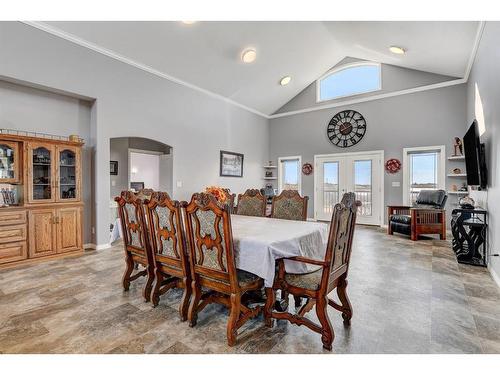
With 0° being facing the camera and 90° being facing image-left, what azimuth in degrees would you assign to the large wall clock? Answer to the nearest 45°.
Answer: approximately 0°

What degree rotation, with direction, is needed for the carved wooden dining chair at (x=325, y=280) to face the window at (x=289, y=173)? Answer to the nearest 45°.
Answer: approximately 45° to its right

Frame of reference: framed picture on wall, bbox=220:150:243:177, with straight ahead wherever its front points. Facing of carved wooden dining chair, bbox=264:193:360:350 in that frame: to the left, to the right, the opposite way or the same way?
the opposite way

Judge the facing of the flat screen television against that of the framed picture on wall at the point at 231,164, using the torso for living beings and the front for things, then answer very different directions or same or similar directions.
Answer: very different directions

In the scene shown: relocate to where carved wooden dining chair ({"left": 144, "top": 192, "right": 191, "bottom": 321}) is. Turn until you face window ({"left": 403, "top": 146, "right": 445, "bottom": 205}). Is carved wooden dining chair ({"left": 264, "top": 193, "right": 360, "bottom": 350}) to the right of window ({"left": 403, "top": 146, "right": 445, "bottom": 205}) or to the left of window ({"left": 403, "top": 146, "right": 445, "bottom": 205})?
right

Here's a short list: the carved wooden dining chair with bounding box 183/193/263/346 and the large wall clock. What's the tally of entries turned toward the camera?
1

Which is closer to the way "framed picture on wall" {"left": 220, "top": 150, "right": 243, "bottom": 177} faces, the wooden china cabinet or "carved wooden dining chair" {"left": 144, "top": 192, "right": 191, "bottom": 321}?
the carved wooden dining chair

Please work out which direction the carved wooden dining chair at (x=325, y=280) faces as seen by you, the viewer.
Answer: facing away from the viewer and to the left of the viewer

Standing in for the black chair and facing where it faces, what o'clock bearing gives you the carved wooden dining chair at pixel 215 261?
The carved wooden dining chair is roughly at 11 o'clock from the black chair.

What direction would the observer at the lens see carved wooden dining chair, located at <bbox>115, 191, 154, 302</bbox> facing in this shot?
facing away from the viewer and to the right of the viewer

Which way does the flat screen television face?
to the viewer's left

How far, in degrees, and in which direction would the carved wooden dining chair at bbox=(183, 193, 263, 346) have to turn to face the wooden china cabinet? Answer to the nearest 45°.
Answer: approximately 90° to its left

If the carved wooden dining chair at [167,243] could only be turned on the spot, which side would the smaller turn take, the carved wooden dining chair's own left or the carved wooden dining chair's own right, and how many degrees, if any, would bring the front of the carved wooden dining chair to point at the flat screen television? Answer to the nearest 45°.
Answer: approximately 45° to the carved wooden dining chair's own right
